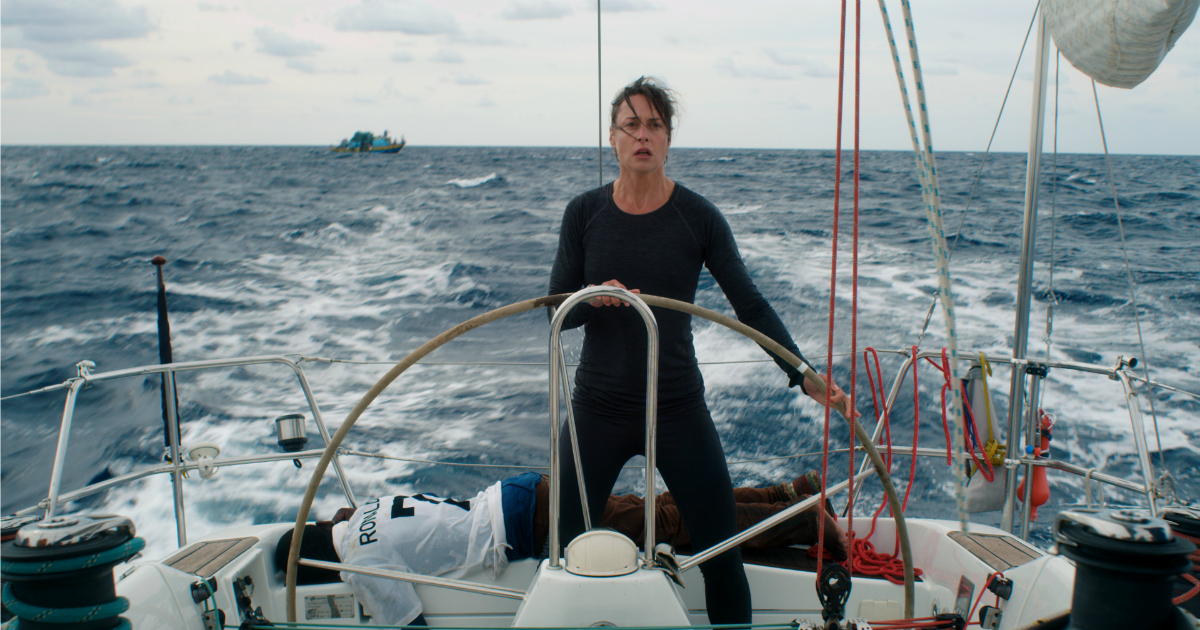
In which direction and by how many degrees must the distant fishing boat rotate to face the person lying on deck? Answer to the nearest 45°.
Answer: approximately 90° to its right

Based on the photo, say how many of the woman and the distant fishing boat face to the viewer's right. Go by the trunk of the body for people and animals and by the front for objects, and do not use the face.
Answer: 1

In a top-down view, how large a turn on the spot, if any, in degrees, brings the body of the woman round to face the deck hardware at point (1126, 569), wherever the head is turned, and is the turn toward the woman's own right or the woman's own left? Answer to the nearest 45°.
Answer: approximately 45° to the woman's own left

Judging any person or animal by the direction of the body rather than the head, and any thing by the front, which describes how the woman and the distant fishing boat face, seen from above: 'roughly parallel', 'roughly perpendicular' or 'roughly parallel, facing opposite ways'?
roughly perpendicular

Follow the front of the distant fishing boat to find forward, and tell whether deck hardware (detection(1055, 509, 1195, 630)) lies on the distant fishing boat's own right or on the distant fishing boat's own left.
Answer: on the distant fishing boat's own right

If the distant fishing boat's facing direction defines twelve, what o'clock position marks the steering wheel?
The steering wheel is roughly at 3 o'clock from the distant fishing boat.

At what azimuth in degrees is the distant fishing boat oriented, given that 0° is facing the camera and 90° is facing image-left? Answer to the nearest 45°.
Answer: approximately 270°
